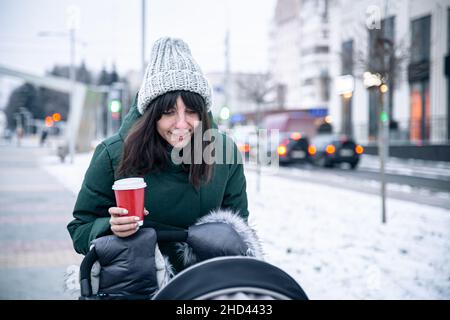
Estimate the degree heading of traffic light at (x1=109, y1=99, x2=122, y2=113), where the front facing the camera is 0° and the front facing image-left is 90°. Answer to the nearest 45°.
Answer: approximately 0°

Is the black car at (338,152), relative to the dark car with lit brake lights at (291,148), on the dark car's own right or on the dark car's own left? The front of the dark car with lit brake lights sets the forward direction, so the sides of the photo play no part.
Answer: on the dark car's own right

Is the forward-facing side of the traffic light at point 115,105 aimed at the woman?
yes

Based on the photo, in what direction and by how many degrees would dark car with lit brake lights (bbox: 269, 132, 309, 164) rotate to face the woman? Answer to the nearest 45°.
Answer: approximately 180°

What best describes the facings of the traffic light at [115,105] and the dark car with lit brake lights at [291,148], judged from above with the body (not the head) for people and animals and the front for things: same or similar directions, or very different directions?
very different directions

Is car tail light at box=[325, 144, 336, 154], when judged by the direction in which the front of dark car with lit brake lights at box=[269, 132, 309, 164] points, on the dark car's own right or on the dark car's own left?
on the dark car's own right

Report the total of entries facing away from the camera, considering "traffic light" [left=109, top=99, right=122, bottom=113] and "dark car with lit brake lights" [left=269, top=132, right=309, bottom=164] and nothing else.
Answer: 1

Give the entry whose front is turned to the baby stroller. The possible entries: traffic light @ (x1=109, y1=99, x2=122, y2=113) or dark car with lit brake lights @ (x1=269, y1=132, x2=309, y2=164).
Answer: the traffic light

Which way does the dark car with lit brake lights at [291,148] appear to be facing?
away from the camera

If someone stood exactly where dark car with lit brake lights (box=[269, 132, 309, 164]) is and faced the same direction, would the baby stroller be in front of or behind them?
behind
